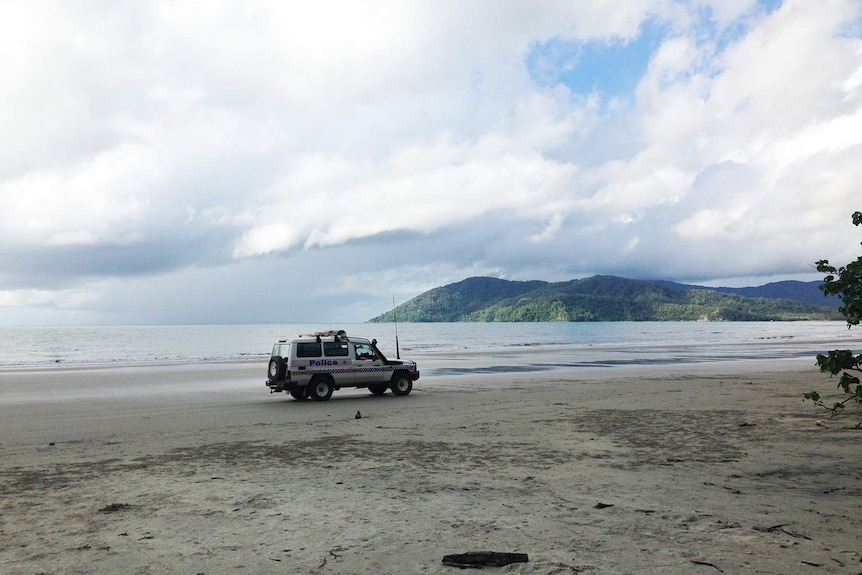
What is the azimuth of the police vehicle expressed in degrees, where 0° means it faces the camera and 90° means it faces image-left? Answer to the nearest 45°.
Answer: approximately 225°

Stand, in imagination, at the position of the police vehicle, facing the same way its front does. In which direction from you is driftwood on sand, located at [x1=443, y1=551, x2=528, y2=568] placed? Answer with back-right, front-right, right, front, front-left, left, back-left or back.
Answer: back-right
